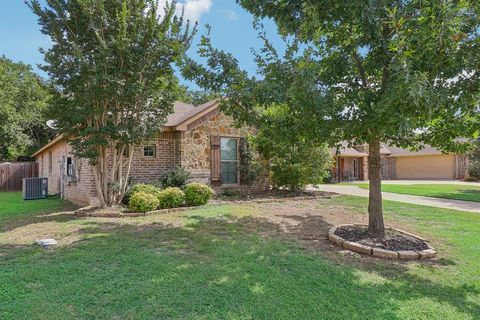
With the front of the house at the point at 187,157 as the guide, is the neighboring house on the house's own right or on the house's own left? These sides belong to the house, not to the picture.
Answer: on the house's own left

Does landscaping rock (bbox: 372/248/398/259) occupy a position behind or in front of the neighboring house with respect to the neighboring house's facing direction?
in front

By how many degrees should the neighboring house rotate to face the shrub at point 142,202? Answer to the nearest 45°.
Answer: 0° — it already faces it

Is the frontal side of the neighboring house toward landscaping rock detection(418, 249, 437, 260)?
yes

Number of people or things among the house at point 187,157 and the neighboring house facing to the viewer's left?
0

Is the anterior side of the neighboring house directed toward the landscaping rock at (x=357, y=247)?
yes

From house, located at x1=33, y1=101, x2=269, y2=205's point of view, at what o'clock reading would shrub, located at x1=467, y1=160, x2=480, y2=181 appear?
The shrub is roughly at 10 o'clock from the house.

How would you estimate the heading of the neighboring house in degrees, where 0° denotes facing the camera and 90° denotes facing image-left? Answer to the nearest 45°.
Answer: approximately 0°

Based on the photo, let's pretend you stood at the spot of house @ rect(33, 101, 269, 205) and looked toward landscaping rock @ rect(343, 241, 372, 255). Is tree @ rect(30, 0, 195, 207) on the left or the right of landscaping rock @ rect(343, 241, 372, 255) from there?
right

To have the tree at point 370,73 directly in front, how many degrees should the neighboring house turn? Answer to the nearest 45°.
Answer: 0° — it already faces it
